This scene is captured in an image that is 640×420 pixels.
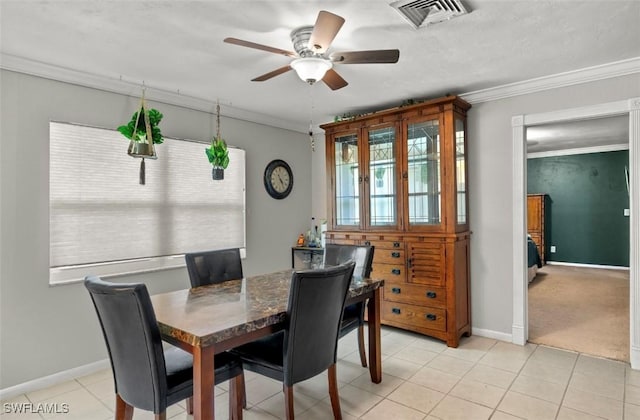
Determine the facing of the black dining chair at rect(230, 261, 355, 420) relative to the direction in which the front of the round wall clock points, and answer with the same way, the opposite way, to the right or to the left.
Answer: the opposite way

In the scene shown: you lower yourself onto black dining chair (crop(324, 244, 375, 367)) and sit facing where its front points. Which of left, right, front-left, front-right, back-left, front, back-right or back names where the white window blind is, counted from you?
front-right

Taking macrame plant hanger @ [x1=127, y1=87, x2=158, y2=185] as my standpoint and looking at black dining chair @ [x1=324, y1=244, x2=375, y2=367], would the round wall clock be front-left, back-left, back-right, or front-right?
front-left

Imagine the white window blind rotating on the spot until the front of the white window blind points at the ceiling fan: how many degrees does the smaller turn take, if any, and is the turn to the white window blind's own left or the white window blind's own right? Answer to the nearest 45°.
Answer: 0° — it already faces it

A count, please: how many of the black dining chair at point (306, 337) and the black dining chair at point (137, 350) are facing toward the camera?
0

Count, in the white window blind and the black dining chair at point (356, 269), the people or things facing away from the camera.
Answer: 0

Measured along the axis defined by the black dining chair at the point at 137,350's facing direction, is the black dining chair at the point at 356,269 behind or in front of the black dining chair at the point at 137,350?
in front

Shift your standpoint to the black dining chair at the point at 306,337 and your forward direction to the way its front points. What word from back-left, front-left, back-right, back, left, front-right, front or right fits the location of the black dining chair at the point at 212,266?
front

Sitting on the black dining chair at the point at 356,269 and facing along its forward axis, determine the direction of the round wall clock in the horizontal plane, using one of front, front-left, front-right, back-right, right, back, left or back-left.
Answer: right

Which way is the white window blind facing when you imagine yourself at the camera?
facing the viewer and to the right of the viewer

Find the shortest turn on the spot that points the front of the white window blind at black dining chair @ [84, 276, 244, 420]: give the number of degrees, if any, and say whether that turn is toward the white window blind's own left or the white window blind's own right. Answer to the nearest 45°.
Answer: approximately 45° to the white window blind's own right

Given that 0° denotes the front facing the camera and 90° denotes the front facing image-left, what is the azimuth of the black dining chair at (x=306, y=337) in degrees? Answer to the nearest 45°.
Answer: approximately 135°

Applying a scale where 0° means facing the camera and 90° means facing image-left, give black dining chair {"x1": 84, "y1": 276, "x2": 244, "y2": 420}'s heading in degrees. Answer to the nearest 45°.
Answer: approximately 225°

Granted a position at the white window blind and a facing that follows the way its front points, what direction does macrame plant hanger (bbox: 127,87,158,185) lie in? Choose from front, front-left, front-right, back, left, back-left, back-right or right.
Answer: front-right
